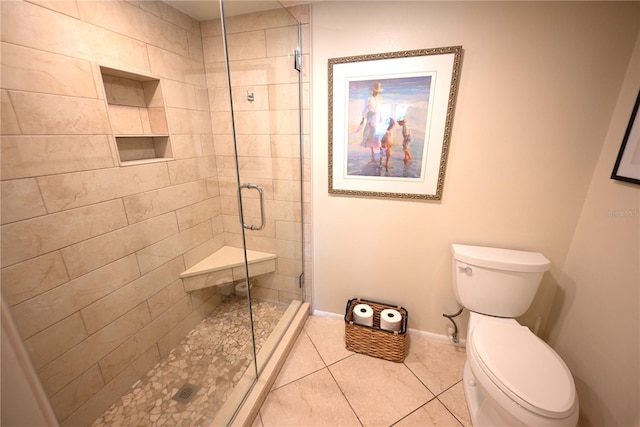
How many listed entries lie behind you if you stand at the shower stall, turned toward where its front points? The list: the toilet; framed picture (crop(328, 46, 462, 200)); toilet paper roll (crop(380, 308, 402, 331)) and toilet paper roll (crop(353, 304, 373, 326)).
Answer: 0

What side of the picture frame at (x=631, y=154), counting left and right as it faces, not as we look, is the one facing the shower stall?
front

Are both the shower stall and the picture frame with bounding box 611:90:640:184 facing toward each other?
yes

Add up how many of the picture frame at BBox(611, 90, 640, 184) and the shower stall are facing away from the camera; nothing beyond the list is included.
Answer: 0

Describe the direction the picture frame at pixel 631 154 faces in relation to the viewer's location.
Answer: facing the viewer and to the left of the viewer

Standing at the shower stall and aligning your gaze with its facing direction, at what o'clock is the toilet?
The toilet is roughly at 12 o'clock from the shower stall.

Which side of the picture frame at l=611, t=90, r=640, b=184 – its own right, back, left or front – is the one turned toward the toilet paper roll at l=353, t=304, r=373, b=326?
front

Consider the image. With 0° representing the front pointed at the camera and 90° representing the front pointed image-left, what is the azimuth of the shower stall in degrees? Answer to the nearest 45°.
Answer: approximately 315°

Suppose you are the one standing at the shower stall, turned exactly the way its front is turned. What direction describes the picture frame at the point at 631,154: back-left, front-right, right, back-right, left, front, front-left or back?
front

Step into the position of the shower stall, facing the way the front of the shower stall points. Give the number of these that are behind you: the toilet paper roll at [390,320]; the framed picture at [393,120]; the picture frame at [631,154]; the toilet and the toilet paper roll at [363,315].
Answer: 0

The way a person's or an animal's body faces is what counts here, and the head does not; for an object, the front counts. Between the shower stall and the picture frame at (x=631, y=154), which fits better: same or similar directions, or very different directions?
very different directions

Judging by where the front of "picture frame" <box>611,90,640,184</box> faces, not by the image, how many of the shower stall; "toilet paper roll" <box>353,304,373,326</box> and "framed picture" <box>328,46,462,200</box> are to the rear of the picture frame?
0

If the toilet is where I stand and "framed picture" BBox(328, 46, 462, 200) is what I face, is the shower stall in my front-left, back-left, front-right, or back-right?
front-left
